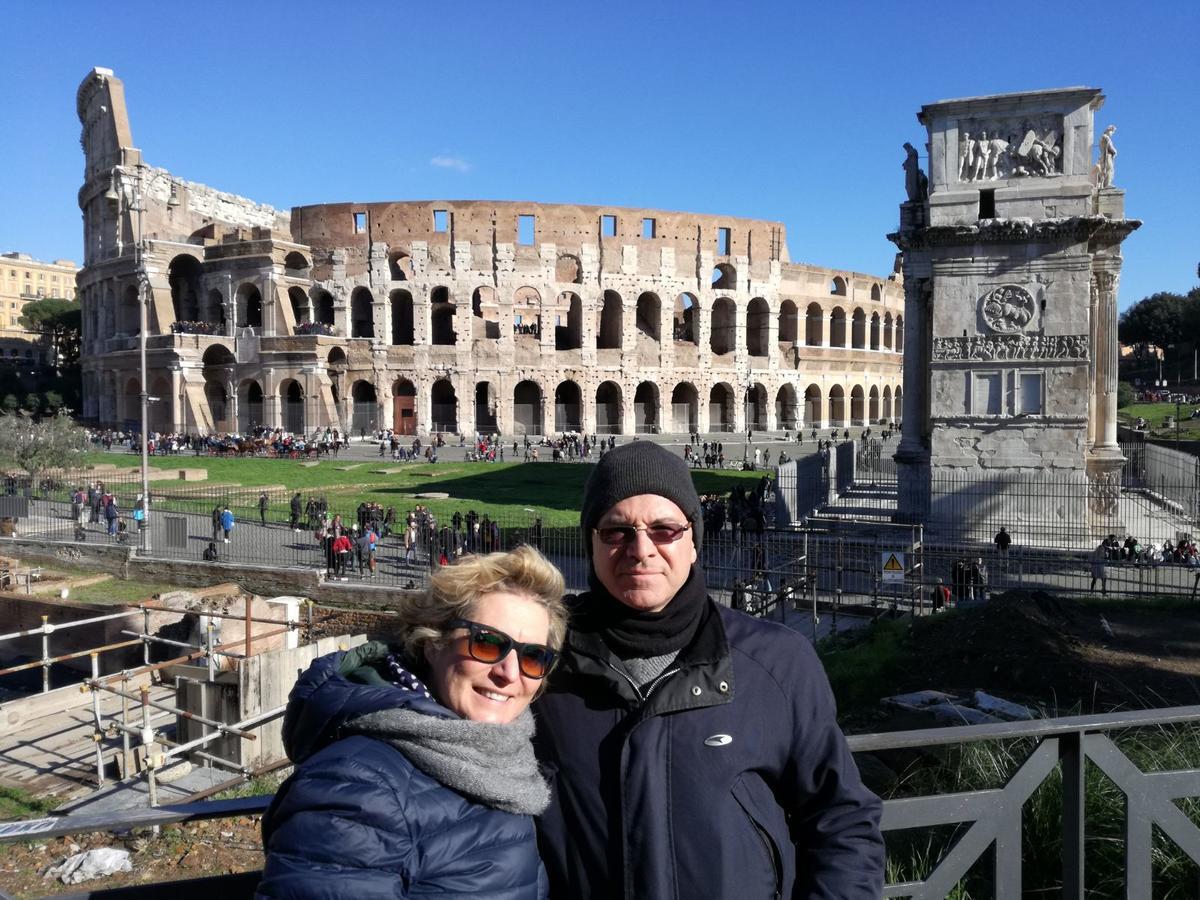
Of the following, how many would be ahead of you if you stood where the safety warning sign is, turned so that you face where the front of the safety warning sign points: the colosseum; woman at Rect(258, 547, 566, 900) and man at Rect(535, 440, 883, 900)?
2

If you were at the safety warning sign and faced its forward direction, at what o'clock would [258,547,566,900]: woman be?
The woman is roughly at 12 o'clock from the safety warning sign.

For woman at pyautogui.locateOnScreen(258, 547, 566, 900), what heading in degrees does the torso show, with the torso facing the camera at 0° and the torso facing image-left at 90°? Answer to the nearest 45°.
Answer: approximately 315°

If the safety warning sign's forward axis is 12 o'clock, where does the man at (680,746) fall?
The man is roughly at 12 o'clock from the safety warning sign.

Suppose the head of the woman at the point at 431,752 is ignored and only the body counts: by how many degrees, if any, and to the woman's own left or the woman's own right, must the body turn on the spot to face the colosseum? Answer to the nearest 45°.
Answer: approximately 135° to the woman's own left
